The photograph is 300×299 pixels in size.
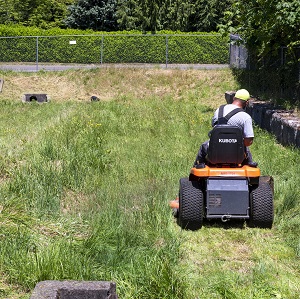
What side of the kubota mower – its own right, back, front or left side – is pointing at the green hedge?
front

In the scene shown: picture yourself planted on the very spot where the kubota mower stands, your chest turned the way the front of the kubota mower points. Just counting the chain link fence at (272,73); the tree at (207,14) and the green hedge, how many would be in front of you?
3

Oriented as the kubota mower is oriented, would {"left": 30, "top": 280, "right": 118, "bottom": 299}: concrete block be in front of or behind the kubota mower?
behind

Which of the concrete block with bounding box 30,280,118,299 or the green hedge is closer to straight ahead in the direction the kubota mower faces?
the green hedge

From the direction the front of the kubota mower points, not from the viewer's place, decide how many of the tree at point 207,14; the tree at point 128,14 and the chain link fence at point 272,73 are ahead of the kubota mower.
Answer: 3

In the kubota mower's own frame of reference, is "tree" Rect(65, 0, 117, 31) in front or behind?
in front

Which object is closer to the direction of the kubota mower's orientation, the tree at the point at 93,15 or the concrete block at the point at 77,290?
the tree

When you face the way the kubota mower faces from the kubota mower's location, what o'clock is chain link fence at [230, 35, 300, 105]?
The chain link fence is roughly at 12 o'clock from the kubota mower.

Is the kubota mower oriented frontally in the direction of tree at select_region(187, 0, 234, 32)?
yes

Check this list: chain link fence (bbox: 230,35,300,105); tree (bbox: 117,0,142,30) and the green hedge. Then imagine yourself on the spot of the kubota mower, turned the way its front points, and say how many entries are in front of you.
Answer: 3

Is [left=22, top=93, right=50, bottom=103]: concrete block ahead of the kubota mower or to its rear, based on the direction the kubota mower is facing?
ahead

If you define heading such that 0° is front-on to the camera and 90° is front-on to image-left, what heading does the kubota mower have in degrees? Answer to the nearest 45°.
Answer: approximately 180°

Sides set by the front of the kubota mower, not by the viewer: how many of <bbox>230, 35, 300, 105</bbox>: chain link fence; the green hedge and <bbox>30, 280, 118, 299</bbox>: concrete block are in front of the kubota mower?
2

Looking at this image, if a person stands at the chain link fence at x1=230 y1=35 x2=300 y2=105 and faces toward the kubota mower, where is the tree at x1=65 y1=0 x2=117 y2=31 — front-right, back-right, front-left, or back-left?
back-right

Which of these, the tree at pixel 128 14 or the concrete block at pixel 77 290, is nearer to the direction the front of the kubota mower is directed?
the tree
